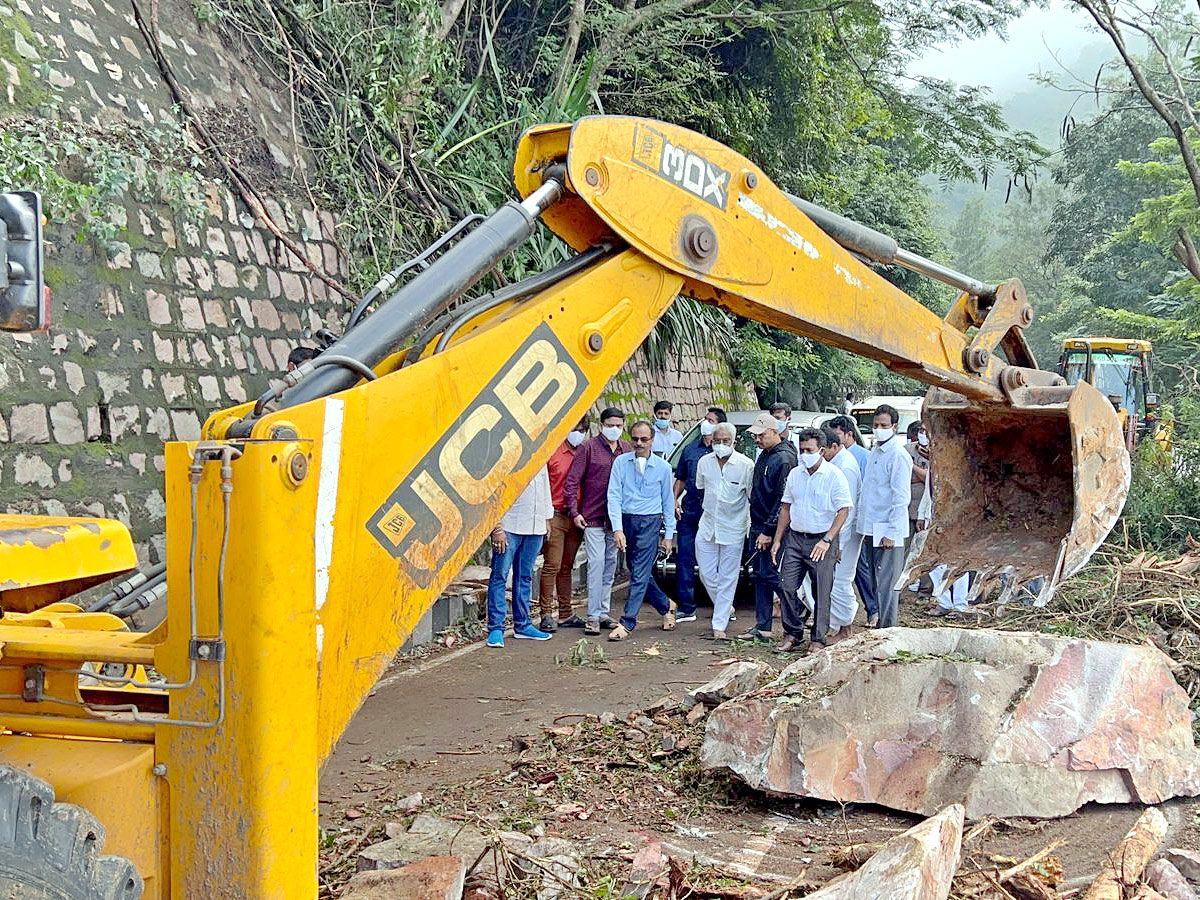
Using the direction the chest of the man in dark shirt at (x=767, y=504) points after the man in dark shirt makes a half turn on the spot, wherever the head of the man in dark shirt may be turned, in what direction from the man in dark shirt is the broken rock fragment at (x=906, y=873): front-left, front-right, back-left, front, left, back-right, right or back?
back-right

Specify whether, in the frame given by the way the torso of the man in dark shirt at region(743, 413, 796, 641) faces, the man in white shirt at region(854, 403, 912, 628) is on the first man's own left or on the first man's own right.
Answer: on the first man's own left

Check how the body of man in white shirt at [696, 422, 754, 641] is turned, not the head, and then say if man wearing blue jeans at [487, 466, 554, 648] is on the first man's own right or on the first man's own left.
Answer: on the first man's own right

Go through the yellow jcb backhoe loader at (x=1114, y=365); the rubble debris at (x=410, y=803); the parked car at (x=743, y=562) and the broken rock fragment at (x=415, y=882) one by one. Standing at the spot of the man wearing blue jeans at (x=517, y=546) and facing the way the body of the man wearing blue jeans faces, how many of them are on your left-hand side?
2

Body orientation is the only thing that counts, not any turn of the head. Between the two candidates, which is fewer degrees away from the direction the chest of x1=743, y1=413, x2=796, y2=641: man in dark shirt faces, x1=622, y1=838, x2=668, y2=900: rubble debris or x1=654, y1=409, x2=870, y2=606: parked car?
the rubble debris

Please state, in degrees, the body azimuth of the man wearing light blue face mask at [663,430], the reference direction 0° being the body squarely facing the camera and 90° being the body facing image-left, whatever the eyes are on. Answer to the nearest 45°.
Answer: approximately 0°

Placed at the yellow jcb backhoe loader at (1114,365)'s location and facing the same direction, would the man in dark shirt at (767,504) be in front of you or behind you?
in front

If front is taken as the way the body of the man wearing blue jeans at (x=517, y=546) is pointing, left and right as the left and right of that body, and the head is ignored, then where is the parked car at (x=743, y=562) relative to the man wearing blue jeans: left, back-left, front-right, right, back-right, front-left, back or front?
left

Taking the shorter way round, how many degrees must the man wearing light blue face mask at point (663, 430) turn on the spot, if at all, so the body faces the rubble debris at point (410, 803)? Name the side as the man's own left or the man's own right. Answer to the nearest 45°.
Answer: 0° — they already face it

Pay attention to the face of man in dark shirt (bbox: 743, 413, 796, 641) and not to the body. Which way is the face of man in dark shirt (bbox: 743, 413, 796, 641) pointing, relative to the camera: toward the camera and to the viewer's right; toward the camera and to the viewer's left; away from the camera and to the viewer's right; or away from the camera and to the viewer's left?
toward the camera and to the viewer's left

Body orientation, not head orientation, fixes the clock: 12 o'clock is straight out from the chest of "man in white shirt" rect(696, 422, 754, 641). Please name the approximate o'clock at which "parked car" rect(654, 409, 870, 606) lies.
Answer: The parked car is roughly at 6 o'clock from the man in white shirt.
